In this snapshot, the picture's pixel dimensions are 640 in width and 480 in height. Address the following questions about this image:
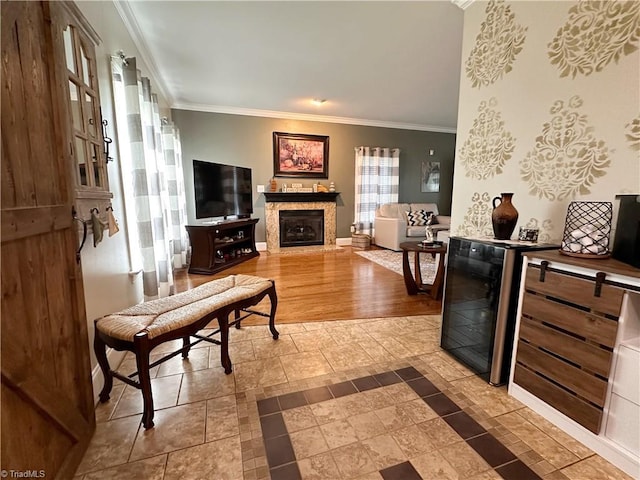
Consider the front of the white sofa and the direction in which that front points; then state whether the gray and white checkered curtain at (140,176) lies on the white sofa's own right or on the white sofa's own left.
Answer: on the white sofa's own right

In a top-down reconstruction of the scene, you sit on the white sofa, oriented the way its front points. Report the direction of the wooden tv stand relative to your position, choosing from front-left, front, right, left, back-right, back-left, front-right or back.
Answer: right

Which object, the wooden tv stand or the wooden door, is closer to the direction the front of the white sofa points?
the wooden door

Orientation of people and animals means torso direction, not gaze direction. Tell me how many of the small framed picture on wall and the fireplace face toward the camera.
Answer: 2

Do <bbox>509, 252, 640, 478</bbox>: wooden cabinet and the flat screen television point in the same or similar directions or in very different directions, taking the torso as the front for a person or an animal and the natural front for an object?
very different directions

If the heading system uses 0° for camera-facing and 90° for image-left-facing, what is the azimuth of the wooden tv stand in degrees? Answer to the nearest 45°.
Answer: approximately 315°

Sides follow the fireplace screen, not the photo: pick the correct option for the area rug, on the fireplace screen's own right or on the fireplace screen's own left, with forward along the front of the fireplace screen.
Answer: on the fireplace screen's own left

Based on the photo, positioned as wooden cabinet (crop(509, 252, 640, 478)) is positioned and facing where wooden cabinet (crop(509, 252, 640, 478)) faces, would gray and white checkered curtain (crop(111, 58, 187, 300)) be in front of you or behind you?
in front

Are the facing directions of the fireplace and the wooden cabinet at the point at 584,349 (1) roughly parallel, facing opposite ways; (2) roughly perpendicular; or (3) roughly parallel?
roughly perpendicular

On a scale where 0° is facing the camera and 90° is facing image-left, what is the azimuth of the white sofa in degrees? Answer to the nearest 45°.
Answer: approximately 315°

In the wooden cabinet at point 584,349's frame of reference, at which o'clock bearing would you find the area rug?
The area rug is roughly at 3 o'clock from the wooden cabinet.

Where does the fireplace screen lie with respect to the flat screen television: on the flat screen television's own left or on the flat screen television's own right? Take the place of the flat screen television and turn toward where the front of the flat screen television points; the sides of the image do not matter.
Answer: on the flat screen television's own left

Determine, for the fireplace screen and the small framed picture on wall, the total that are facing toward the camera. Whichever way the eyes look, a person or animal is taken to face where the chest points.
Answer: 2

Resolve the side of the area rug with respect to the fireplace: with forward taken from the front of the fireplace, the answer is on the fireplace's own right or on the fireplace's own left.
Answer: on the fireplace's own left
